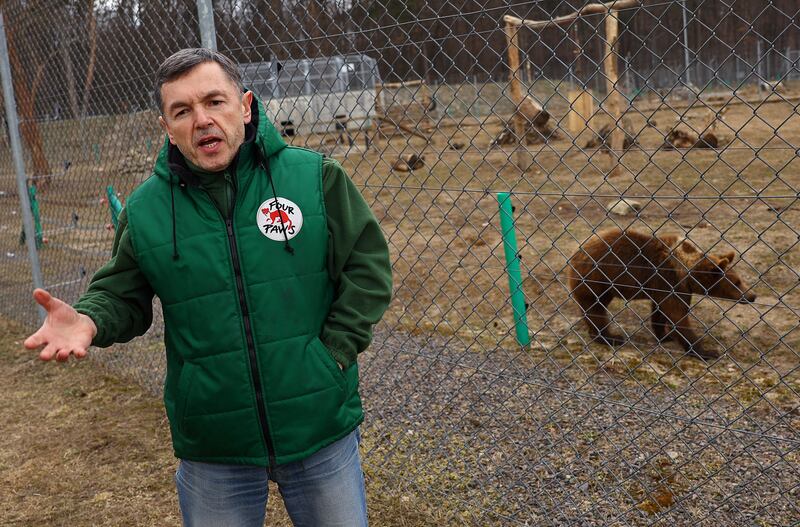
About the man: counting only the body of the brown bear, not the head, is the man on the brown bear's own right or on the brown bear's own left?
on the brown bear's own right

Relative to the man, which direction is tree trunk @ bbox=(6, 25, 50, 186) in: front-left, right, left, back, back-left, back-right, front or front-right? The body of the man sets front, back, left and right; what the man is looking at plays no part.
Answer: back

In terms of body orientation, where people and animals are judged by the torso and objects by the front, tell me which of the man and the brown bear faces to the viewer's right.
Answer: the brown bear

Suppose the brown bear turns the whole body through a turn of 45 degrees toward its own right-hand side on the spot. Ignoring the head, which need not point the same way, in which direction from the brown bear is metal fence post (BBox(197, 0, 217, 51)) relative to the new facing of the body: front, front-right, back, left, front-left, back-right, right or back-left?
right

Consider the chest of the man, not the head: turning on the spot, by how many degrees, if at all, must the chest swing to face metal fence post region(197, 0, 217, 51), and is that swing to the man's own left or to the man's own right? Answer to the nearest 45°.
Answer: approximately 180°

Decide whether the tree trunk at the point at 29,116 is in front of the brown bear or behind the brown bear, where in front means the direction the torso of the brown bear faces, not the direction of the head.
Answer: behind

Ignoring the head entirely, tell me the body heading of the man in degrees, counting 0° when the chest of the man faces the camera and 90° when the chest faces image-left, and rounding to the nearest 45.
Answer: approximately 0°

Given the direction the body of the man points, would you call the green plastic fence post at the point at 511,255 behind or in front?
behind

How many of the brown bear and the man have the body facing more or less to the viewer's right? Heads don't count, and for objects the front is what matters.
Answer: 1

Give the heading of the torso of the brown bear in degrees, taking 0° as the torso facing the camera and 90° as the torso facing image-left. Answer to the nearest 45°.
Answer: approximately 270°
